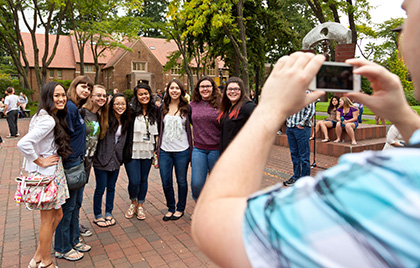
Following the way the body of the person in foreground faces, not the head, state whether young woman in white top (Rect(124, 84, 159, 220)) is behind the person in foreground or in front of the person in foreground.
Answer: in front

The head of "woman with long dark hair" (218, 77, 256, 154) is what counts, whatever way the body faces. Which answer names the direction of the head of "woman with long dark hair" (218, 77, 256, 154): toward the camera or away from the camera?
toward the camera

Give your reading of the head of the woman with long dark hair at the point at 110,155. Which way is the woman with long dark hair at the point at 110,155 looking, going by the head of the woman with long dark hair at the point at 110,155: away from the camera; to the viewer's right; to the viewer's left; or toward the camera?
toward the camera

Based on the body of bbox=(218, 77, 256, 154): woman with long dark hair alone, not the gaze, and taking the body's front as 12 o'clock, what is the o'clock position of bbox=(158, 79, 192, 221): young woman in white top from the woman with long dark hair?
The young woman in white top is roughly at 2 o'clock from the woman with long dark hair.

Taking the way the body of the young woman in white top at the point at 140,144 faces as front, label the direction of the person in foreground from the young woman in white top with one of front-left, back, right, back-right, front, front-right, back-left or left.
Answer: front

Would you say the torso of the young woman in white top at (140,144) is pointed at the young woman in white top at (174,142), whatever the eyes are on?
no

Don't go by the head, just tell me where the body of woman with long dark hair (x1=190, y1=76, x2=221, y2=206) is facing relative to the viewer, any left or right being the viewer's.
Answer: facing the viewer

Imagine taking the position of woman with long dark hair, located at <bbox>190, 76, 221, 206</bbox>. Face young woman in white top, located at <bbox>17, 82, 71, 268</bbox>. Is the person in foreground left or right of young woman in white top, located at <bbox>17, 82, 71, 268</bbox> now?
left

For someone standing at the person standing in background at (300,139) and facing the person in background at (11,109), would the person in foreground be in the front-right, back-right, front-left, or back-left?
back-left

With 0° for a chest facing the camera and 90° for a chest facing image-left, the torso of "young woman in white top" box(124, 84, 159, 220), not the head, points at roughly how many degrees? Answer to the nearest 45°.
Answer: approximately 0°

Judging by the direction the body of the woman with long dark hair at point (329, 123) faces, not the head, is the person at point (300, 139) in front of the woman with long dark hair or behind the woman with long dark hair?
in front

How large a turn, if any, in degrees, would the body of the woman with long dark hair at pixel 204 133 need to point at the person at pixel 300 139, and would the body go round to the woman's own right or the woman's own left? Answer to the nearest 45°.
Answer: approximately 135° to the woman's own left

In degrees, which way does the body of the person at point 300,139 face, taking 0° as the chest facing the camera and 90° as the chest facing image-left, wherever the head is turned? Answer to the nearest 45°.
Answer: approximately 45°

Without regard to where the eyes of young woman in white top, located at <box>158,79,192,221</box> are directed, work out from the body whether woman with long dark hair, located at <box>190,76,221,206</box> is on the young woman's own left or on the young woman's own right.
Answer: on the young woman's own left

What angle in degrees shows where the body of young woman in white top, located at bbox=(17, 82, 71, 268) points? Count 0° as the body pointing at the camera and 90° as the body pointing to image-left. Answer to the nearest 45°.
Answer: approximately 270°

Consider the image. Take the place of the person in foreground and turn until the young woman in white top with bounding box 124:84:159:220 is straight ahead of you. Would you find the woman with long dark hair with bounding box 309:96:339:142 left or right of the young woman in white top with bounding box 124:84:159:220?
right
